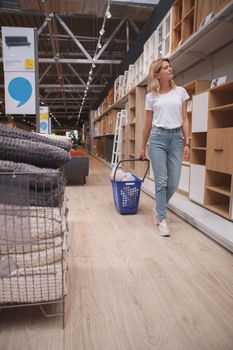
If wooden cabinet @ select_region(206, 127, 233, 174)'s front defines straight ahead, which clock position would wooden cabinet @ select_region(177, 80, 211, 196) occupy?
wooden cabinet @ select_region(177, 80, 211, 196) is roughly at 4 o'clock from wooden cabinet @ select_region(206, 127, 233, 174).

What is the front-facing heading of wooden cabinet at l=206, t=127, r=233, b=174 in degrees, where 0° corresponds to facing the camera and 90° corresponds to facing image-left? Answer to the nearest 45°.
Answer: approximately 45°

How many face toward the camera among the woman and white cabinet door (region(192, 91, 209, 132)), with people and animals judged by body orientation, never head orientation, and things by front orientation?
1

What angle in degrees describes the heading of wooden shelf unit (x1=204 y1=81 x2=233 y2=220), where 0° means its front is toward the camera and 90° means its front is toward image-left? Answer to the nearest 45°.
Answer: approximately 45°

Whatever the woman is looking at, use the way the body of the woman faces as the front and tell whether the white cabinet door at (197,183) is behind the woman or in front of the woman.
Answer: behind

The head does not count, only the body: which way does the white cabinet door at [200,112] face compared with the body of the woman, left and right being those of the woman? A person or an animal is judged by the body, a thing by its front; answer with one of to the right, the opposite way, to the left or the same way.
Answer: to the right

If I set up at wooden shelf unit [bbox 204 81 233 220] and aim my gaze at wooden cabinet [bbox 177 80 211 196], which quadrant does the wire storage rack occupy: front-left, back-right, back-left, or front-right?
back-left

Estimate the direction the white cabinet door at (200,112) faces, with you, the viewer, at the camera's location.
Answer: facing to the left of the viewer

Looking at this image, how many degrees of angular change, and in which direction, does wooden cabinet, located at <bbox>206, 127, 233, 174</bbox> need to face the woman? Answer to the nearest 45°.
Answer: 0° — it already faces them
